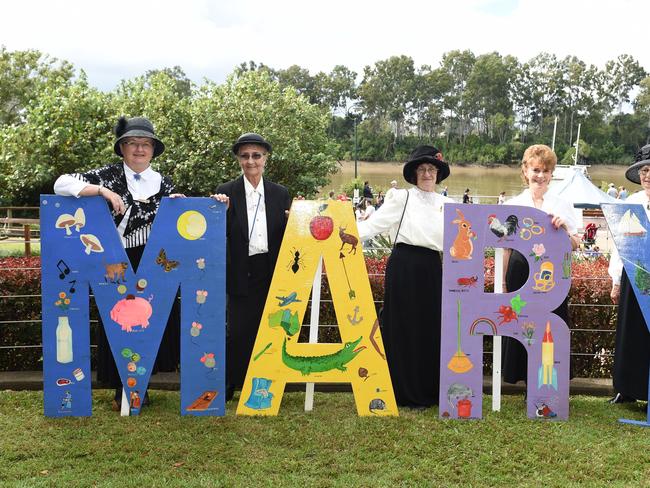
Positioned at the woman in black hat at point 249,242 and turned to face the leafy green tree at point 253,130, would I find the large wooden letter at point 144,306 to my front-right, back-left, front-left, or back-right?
back-left

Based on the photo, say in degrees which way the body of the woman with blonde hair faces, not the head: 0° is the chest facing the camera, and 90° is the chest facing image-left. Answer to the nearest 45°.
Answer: approximately 0°

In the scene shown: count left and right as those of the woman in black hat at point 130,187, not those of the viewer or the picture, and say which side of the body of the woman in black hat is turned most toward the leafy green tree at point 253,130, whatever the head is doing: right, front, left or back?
back
